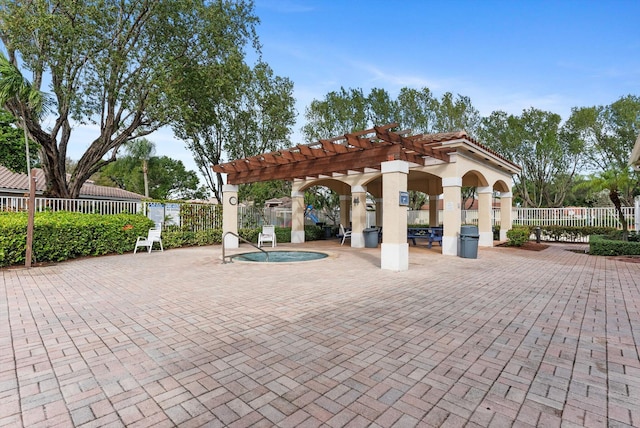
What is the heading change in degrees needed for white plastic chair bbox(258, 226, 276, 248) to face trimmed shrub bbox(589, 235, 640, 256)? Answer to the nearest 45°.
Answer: approximately 45° to its left

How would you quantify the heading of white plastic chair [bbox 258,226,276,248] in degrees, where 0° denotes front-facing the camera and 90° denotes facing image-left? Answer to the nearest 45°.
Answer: approximately 0°

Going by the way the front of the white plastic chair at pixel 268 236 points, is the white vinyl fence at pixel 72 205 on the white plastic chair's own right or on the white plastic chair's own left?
on the white plastic chair's own right

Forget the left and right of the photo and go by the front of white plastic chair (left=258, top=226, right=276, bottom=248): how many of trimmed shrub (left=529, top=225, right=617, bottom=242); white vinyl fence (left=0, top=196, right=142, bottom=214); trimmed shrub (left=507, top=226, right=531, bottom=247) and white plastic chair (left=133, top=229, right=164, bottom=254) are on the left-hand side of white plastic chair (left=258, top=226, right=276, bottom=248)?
2

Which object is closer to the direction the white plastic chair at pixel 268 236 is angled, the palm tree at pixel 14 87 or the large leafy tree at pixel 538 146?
the palm tree

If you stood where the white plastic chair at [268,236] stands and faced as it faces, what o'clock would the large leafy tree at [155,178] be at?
The large leafy tree is roughly at 5 o'clock from the white plastic chair.

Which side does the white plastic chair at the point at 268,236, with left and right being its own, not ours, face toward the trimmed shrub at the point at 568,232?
left

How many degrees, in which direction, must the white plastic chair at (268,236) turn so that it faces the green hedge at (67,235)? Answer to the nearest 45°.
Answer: approximately 45° to its right

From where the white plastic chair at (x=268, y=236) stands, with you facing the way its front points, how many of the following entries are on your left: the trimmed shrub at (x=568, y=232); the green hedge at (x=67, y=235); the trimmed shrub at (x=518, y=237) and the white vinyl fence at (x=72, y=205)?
2

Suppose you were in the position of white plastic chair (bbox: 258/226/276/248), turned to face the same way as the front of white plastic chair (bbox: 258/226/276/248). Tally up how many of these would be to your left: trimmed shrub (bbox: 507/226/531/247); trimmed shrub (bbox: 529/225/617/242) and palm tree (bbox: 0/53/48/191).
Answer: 2

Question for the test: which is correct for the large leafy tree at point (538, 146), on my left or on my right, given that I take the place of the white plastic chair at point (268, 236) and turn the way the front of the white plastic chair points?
on my left
